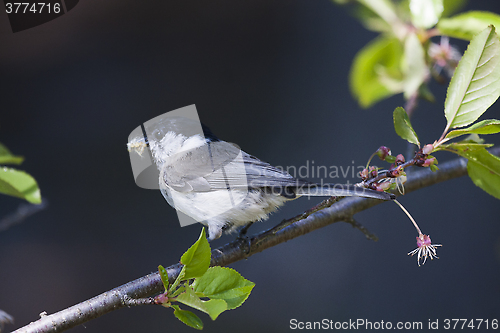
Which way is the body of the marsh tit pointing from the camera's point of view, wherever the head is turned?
to the viewer's left
